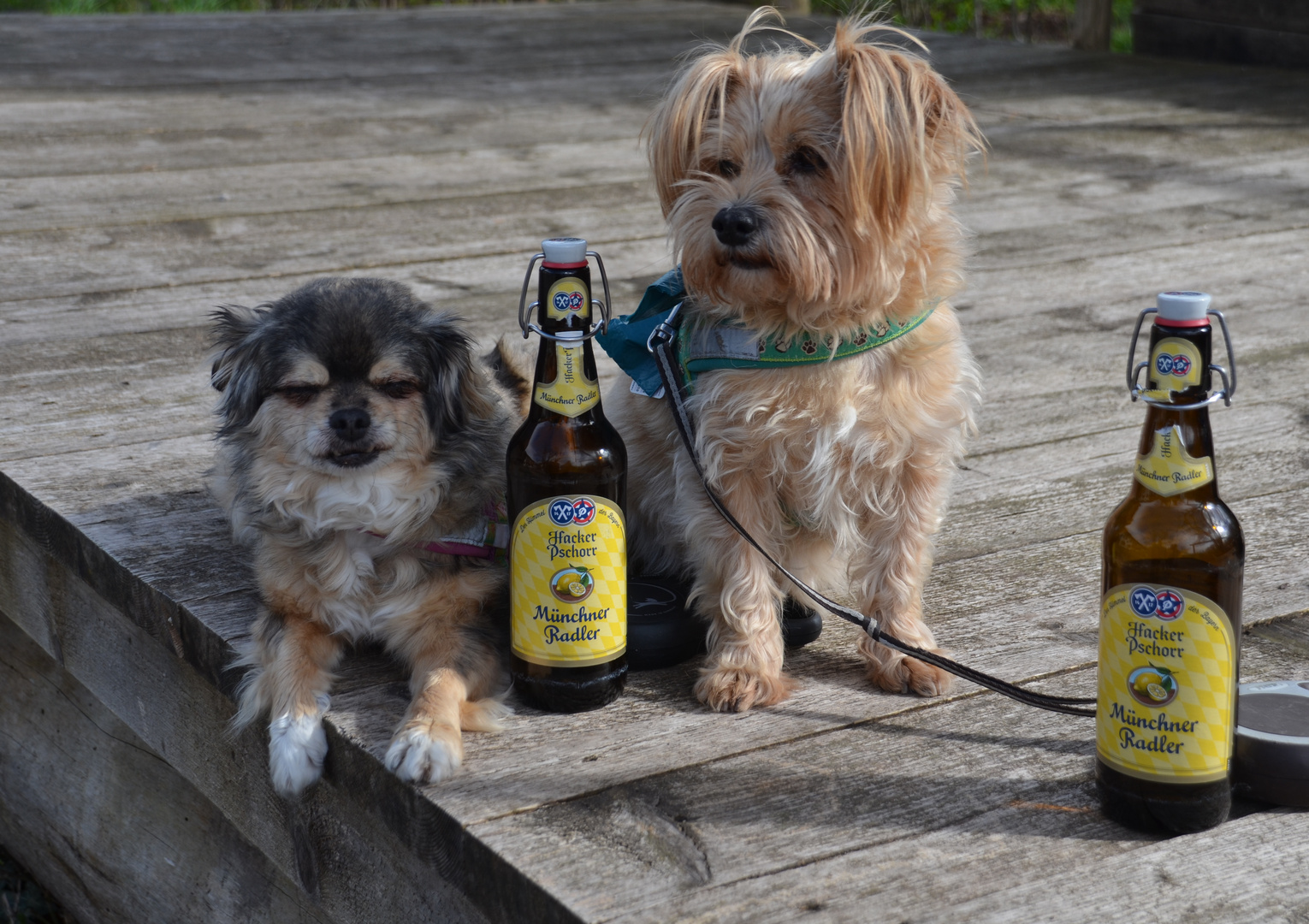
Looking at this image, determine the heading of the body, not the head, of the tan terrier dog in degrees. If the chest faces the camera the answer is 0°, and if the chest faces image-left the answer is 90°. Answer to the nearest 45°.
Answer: approximately 0°

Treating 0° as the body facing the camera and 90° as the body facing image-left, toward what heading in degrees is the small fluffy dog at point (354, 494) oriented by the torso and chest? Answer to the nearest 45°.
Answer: approximately 0°

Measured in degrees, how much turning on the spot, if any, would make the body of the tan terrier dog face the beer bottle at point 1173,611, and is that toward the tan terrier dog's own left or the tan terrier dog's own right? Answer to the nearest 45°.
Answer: approximately 45° to the tan terrier dog's own left

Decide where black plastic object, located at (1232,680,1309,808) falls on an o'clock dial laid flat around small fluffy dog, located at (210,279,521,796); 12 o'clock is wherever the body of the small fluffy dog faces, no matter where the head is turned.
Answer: The black plastic object is roughly at 10 o'clock from the small fluffy dog.

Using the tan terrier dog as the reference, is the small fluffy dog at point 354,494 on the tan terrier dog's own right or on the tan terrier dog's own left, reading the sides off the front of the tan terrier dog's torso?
on the tan terrier dog's own right

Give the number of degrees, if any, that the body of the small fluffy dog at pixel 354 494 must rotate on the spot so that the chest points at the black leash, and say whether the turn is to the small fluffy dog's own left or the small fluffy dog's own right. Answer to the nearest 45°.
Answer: approximately 90° to the small fluffy dog's own left

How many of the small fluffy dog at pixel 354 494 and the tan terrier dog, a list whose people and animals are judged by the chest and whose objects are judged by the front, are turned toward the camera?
2
